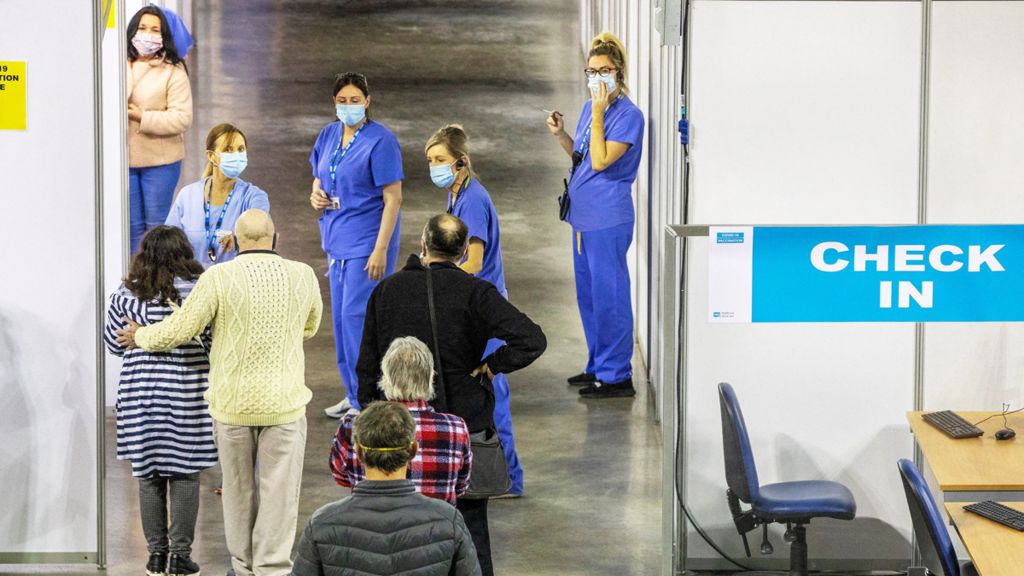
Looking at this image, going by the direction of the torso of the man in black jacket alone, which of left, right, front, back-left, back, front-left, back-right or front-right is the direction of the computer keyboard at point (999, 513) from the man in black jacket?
right

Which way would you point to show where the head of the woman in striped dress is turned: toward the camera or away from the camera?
away from the camera

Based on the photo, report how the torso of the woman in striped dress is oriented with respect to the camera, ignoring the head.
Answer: away from the camera

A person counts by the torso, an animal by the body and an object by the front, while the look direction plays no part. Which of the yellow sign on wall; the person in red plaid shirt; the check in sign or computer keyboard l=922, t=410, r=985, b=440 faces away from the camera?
the person in red plaid shirt

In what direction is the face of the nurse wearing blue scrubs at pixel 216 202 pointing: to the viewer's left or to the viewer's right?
to the viewer's right

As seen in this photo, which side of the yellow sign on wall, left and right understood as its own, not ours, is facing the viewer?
front

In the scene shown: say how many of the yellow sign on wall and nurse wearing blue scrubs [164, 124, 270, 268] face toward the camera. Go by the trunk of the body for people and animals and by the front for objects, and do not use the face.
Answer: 2

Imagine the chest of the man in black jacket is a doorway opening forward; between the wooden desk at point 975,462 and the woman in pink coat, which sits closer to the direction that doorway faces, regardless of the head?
the woman in pink coat

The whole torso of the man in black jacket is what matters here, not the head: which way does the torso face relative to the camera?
away from the camera

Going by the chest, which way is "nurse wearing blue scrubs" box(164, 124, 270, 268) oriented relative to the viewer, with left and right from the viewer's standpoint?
facing the viewer

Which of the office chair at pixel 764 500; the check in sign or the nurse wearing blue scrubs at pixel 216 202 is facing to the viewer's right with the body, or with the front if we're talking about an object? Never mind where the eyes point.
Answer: the office chair
